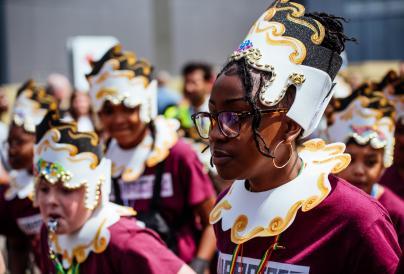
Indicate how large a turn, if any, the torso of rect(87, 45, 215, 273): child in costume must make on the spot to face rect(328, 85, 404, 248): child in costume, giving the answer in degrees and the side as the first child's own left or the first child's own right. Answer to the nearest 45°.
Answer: approximately 135° to the first child's own left

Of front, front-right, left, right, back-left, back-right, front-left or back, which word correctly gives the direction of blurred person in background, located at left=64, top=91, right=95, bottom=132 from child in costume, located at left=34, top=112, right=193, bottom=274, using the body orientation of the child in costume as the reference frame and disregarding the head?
back-right

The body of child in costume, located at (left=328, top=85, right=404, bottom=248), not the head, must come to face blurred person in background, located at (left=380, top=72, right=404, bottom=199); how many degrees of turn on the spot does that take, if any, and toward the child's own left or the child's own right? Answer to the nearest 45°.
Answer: approximately 180°

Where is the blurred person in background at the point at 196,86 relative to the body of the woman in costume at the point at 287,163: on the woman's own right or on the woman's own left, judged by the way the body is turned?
on the woman's own right

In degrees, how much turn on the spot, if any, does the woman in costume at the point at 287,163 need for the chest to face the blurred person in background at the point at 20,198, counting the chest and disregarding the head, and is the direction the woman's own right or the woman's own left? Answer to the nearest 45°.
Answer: approximately 90° to the woman's own right

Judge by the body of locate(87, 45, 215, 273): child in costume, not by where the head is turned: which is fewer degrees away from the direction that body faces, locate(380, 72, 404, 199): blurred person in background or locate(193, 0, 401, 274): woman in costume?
the woman in costume
